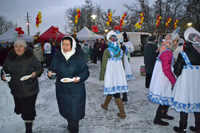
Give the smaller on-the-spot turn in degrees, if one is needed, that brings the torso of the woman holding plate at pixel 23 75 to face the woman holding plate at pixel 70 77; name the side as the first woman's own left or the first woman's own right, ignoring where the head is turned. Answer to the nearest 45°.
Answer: approximately 45° to the first woman's own left

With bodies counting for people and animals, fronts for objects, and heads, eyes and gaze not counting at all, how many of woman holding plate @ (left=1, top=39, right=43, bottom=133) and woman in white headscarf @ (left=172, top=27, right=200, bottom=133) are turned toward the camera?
1

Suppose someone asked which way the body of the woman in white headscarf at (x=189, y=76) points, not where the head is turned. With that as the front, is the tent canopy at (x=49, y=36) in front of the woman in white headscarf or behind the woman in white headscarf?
in front

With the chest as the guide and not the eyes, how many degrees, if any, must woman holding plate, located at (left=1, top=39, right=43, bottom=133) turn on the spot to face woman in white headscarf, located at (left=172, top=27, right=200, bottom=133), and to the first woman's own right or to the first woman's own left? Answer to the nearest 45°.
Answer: approximately 45° to the first woman's own left

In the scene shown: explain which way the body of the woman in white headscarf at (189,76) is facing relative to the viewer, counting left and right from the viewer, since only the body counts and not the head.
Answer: facing away from the viewer and to the left of the viewer

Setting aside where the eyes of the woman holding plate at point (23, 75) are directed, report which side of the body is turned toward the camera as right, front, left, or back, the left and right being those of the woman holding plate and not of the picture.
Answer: front

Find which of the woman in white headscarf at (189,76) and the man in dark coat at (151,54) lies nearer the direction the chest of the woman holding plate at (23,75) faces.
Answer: the woman in white headscarf

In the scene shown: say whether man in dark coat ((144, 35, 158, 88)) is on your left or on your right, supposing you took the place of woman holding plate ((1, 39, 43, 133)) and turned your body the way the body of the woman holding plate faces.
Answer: on your left

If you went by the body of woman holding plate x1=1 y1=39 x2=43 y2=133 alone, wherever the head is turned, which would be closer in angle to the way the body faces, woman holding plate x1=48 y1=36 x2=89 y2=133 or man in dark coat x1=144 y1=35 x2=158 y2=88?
the woman holding plate

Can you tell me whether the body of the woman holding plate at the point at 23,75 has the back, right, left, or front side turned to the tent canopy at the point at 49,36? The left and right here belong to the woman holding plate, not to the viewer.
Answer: back
